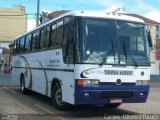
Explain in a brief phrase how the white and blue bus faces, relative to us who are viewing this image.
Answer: facing the viewer and to the right of the viewer
